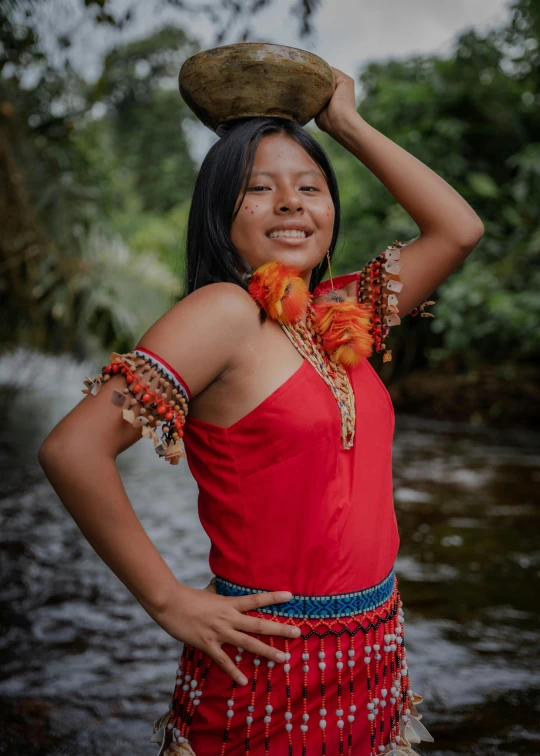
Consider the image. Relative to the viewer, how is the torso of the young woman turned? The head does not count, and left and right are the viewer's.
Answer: facing the viewer and to the right of the viewer

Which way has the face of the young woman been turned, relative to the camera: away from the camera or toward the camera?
toward the camera
